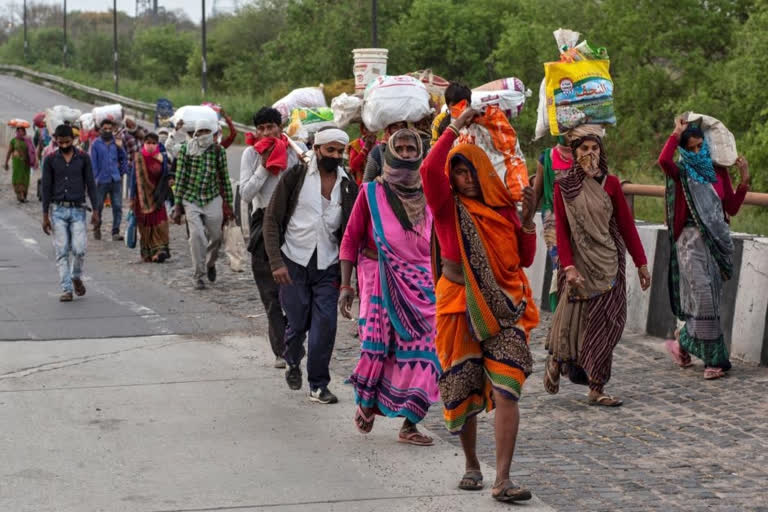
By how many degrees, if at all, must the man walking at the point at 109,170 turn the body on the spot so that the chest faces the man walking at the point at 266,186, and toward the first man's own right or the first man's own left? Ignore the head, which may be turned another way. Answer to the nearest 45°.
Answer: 0° — they already face them

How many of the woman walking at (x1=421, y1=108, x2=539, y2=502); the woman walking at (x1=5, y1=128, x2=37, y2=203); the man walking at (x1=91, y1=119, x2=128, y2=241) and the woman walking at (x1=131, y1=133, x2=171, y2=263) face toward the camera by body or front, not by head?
4

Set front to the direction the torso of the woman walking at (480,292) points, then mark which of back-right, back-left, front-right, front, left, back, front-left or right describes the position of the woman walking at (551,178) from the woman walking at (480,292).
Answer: back

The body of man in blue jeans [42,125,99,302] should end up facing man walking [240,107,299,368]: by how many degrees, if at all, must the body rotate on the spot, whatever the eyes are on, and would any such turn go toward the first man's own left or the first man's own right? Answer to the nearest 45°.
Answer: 0° — they already face them

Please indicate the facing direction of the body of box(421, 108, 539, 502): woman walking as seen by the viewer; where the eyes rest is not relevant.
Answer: toward the camera

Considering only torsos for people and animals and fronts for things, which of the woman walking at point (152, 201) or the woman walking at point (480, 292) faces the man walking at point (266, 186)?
the woman walking at point (152, 201)

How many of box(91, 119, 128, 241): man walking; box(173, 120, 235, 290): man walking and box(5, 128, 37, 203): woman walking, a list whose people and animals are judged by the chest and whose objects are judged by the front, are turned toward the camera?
3

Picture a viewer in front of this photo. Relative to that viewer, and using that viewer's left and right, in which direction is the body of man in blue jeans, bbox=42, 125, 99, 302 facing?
facing the viewer

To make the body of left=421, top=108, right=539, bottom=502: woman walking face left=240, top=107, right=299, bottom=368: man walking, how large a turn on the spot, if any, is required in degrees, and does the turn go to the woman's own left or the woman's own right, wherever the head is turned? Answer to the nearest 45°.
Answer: approximately 135° to the woman's own right

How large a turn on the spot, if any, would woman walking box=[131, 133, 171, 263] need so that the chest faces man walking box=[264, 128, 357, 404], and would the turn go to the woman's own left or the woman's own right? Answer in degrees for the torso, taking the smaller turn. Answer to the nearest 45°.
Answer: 0° — they already face them

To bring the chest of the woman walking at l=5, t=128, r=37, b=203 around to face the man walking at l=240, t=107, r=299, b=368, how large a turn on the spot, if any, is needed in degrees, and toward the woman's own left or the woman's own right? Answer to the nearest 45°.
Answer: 0° — they already face them

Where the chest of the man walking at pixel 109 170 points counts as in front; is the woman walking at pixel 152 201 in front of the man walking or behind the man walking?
in front

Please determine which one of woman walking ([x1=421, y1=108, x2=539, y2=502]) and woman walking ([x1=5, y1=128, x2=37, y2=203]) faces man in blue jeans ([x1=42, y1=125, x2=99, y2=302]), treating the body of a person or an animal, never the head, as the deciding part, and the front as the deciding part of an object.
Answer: woman walking ([x1=5, y1=128, x2=37, y2=203])

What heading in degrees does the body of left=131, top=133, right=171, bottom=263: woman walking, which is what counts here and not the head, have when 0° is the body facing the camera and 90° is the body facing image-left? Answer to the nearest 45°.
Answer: approximately 0°

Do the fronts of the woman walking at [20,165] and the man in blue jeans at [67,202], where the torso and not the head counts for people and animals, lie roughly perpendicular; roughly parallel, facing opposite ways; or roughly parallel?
roughly parallel

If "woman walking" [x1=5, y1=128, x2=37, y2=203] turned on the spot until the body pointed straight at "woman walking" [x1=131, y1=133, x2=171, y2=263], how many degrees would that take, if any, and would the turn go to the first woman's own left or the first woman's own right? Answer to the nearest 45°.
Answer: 0° — they already face them
